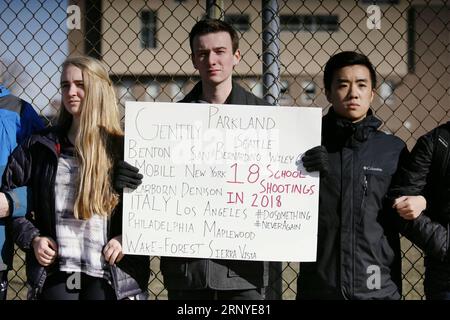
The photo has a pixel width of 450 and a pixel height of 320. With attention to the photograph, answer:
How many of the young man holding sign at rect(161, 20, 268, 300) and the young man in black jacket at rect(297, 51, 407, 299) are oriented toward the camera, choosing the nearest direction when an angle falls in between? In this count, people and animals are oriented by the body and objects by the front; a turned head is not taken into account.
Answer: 2

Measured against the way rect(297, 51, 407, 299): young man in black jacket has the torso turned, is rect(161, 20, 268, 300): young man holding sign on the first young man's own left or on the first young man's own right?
on the first young man's own right

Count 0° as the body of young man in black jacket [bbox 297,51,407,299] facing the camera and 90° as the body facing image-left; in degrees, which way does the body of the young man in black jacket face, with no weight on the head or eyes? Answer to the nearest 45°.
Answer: approximately 0°

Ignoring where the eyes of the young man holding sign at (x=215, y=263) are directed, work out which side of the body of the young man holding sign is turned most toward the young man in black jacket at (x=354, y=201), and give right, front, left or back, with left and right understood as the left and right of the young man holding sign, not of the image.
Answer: left

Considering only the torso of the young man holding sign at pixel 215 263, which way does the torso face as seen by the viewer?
toward the camera
